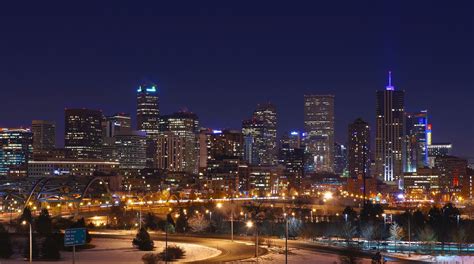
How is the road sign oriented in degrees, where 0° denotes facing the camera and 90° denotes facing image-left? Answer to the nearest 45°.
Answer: approximately 0°
